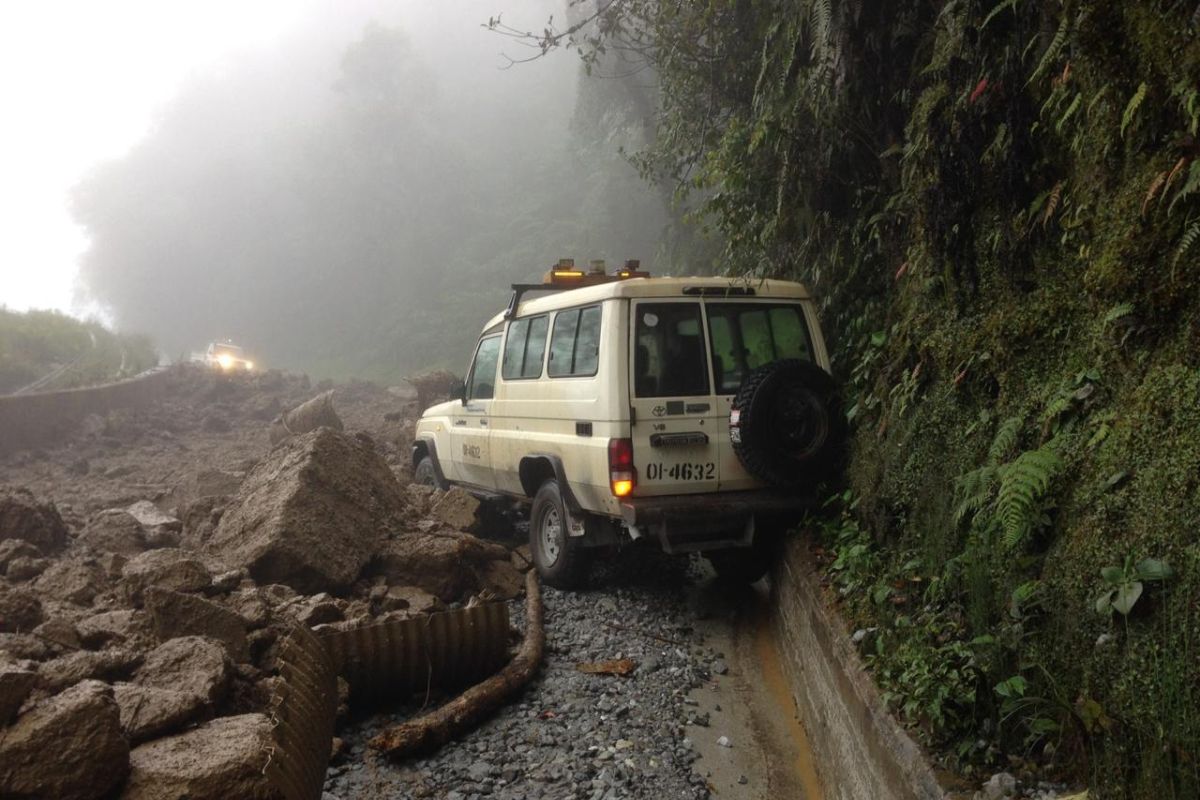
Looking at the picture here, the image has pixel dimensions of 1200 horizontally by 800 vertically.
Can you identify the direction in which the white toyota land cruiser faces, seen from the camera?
facing away from the viewer and to the left of the viewer

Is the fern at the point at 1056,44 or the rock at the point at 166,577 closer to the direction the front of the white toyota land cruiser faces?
the rock

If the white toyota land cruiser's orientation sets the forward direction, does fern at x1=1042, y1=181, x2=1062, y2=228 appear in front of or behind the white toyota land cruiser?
behind

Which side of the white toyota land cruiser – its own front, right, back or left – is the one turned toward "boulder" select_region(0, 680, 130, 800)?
left

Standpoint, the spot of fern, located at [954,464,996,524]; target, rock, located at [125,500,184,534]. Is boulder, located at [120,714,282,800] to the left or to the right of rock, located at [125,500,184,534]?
left

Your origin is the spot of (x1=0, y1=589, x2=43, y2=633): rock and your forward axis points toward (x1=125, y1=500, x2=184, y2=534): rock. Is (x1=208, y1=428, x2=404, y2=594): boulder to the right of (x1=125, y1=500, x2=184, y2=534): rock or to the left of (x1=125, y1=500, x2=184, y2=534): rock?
right

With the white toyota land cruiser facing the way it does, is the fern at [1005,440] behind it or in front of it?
behind

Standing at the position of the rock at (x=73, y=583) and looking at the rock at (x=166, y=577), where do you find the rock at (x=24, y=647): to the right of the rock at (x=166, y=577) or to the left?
right

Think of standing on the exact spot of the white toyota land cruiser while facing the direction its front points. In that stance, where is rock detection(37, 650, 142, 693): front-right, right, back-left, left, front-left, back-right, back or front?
left

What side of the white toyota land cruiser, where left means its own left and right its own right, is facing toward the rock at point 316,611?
left

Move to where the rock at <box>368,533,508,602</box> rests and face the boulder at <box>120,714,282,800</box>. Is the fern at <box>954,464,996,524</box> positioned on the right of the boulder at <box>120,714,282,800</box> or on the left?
left
